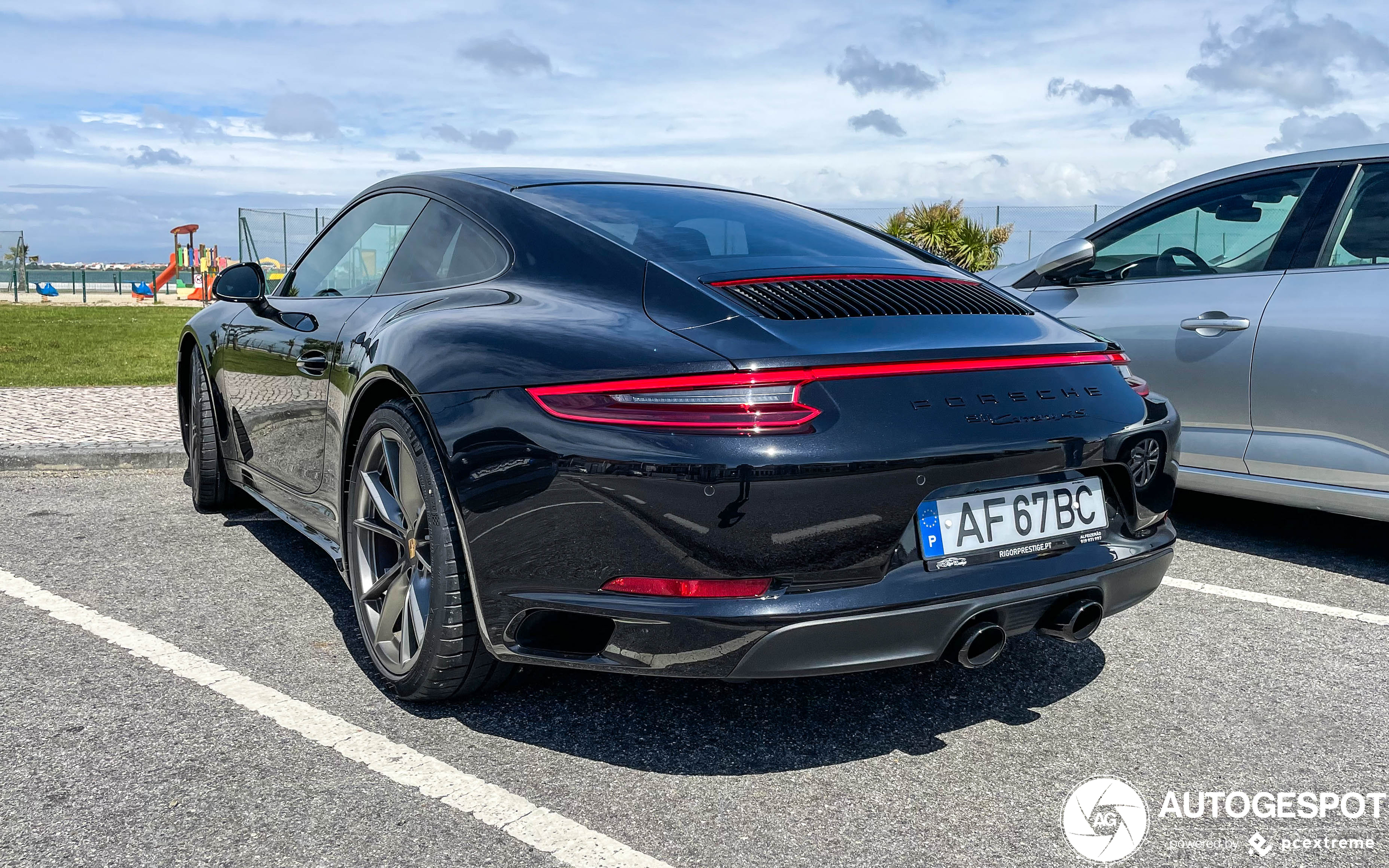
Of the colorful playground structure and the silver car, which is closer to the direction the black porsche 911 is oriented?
the colorful playground structure

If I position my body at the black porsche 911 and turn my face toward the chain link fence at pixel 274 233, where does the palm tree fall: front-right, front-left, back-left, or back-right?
front-right

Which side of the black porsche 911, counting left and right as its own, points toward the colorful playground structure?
front

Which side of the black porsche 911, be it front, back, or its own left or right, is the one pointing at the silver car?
right

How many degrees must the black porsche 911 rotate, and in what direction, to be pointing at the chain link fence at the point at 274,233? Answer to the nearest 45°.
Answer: approximately 45° to its right

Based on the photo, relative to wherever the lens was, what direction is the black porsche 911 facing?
facing away from the viewer and to the left of the viewer

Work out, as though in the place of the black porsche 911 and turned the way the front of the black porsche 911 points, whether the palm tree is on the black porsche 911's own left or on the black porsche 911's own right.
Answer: on the black porsche 911's own right

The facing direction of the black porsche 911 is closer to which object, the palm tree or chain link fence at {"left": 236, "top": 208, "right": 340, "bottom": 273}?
the chain link fence

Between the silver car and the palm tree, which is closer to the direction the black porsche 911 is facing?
the palm tree
